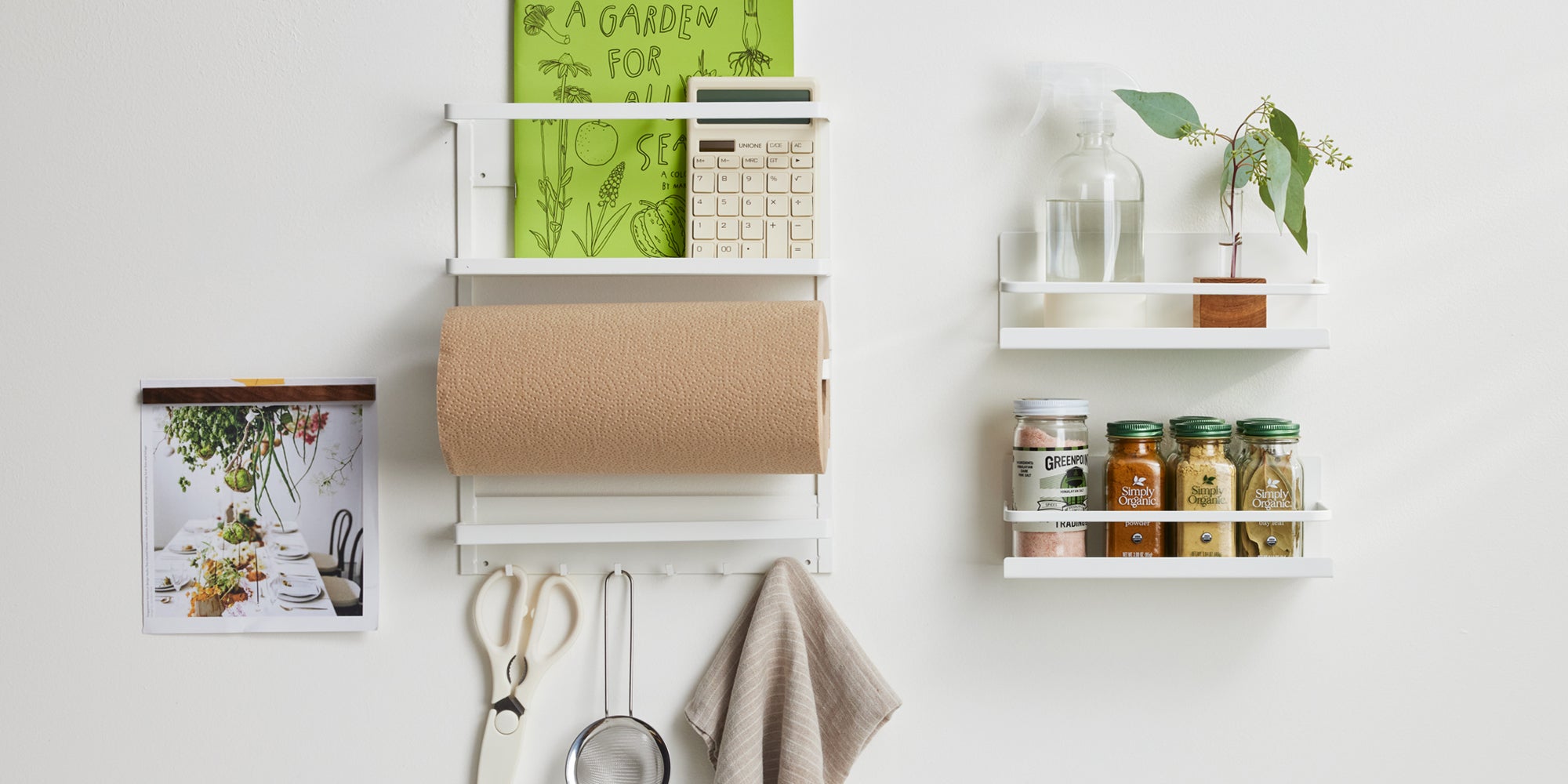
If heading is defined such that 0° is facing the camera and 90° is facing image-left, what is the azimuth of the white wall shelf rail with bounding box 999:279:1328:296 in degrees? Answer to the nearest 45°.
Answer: approximately 0°

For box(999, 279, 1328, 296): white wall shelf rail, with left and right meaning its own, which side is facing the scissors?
right

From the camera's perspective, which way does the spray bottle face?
to the viewer's left

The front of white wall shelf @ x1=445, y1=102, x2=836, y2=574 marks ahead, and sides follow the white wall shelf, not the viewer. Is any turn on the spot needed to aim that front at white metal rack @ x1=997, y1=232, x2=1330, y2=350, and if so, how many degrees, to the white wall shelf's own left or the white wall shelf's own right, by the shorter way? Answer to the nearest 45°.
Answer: approximately 90° to the white wall shelf's own left

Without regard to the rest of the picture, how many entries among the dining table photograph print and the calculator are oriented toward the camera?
2
